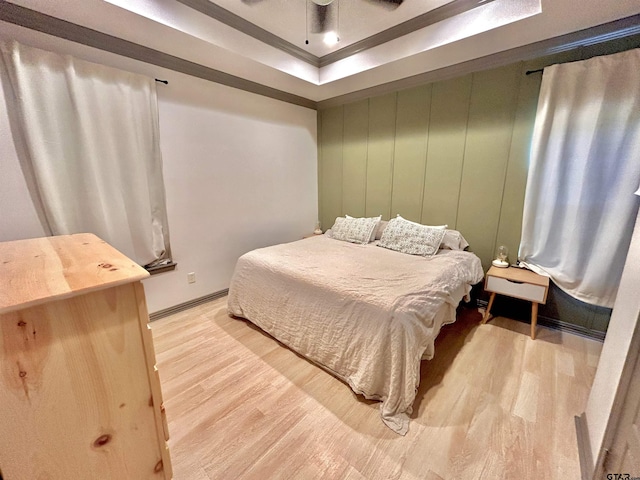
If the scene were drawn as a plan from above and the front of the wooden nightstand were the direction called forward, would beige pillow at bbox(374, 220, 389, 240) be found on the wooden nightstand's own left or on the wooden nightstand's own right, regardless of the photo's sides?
on the wooden nightstand's own right

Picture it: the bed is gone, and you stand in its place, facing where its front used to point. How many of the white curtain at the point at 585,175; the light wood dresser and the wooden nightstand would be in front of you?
1

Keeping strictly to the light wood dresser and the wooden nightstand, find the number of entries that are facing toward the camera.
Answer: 1

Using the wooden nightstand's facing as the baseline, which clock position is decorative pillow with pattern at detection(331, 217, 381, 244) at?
The decorative pillow with pattern is roughly at 3 o'clock from the wooden nightstand.

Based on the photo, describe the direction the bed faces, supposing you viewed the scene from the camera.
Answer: facing the viewer and to the left of the viewer

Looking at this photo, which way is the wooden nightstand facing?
toward the camera

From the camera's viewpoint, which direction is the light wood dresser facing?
to the viewer's right

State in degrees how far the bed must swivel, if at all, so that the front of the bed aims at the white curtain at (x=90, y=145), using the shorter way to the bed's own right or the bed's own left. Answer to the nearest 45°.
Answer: approximately 45° to the bed's own right

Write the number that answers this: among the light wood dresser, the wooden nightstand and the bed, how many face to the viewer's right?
1

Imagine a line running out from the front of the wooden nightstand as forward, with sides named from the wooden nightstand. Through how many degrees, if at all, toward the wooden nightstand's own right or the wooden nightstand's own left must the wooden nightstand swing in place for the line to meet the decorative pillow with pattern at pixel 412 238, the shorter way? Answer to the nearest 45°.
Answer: approximately 90° to the wooden nightstand's own right
